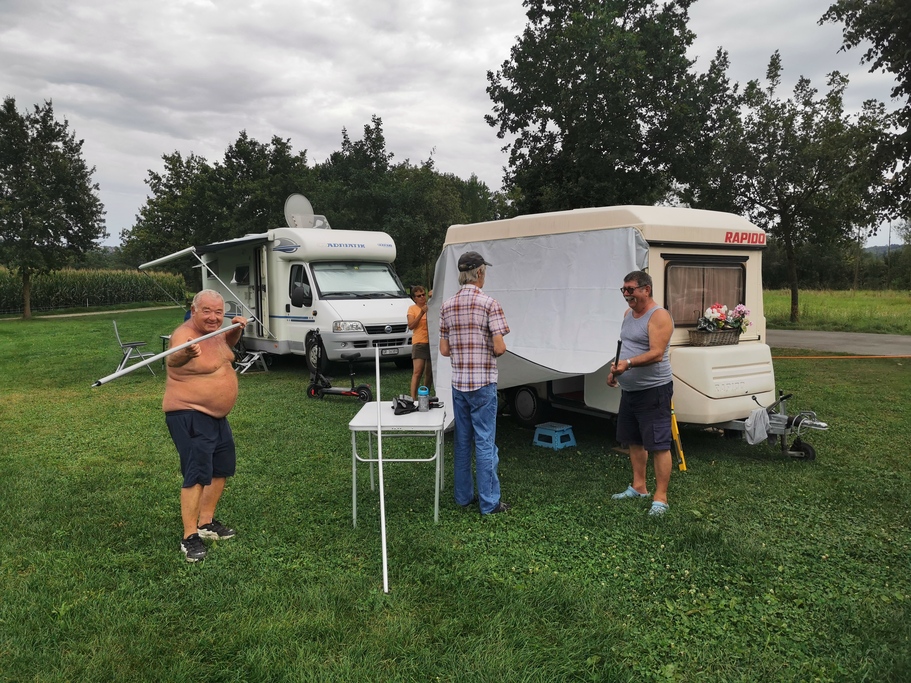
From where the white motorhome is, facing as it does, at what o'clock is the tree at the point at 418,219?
The tree is roughly at 8 o'clock from the white motorhome.

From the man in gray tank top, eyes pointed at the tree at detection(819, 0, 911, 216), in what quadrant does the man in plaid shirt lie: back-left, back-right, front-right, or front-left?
back-left

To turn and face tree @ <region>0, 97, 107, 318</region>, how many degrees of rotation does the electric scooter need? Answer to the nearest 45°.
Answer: approximately 45° to its right

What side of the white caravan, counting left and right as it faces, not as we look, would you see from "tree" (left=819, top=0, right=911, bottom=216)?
left

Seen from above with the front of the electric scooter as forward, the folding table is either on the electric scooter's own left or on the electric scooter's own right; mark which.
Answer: on the electric scooter's own left

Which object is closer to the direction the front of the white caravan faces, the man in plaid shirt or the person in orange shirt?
the man in plaid shirt

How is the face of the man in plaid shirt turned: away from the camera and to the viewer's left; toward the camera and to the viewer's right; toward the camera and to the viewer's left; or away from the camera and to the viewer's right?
away from the camera and to the viewer's right

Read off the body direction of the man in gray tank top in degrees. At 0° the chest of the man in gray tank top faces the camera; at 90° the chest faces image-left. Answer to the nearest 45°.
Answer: approximately 45°

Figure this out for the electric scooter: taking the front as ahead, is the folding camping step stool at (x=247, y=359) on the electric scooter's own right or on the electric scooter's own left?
on the electric scooter's own right

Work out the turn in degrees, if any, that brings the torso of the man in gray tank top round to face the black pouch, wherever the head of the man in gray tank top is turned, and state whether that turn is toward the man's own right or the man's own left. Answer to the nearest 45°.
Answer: approximately 45° to the man's own right

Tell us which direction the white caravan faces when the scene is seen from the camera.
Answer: facing the viewer and to the right of the viewer

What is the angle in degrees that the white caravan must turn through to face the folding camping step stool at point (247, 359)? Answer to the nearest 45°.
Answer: approximately 180°
